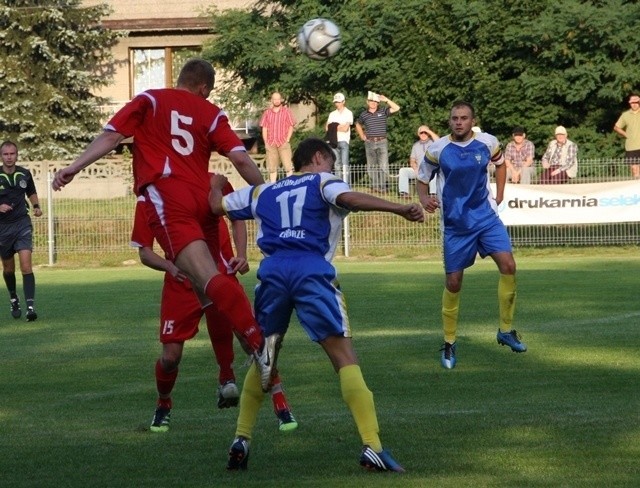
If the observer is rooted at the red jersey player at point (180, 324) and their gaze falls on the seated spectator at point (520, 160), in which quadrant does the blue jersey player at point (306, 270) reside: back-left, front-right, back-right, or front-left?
back-right

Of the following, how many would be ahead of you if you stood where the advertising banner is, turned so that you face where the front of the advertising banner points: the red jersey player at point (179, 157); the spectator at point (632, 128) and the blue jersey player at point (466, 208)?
2

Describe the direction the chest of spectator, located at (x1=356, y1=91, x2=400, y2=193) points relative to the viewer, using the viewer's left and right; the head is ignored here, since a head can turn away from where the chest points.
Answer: facing the viewer

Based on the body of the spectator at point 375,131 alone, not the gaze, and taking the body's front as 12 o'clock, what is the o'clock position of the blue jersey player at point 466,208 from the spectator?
The blue jersey player is roughly at 12 o'clock from the spectator.

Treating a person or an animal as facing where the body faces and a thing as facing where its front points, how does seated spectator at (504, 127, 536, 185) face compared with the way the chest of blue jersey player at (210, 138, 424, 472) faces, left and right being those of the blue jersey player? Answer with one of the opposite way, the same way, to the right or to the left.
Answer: the opposite way

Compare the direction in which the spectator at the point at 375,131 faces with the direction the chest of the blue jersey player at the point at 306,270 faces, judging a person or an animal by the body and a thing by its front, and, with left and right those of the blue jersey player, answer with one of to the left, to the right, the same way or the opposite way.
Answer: the opposite way

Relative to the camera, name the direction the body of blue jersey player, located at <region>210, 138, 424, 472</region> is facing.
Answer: away from the camera

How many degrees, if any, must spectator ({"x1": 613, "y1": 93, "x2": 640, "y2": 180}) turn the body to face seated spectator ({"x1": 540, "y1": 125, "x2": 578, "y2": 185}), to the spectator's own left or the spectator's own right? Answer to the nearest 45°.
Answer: approximately 45° to the spectator's own right

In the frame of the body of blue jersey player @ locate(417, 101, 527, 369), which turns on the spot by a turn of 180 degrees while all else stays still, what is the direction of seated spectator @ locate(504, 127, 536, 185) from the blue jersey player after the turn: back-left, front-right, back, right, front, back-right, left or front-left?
front

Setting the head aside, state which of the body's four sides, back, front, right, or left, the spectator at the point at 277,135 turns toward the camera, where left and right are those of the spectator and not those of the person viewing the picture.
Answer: front
